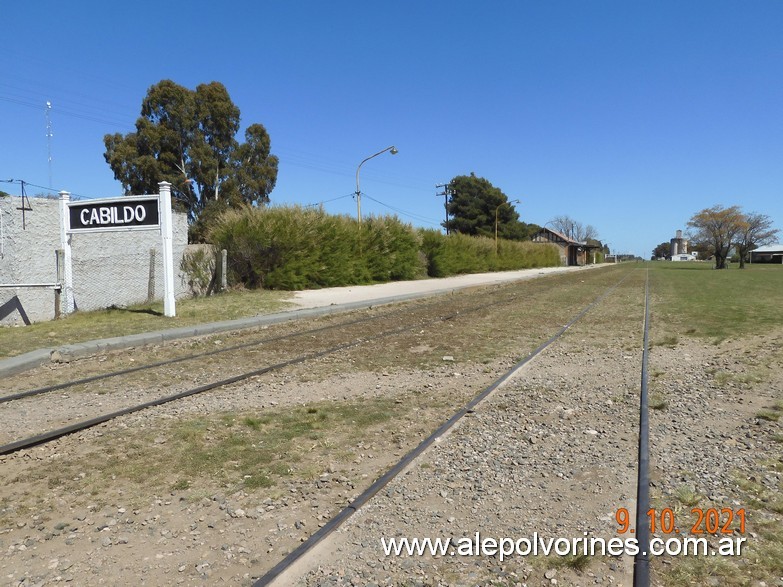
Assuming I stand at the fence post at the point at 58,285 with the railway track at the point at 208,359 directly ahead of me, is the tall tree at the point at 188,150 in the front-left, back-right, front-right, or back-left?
back-left

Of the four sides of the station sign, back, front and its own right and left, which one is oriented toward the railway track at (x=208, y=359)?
front

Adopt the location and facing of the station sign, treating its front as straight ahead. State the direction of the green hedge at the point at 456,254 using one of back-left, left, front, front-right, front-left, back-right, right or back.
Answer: back-left

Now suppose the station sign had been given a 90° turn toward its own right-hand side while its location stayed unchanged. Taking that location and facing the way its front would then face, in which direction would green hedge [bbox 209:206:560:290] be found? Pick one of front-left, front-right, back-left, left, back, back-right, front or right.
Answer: back-right

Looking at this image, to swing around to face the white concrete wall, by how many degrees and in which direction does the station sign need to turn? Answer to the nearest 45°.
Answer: approximately 135° to its right

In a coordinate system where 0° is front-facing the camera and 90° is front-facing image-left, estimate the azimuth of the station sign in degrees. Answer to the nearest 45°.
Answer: approximately 0°

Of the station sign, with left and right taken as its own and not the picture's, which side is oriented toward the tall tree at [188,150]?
back

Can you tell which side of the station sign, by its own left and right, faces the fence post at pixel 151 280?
back

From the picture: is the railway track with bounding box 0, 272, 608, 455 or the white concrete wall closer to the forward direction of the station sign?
the railway track

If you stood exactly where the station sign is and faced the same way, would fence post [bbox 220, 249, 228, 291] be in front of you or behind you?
behind
